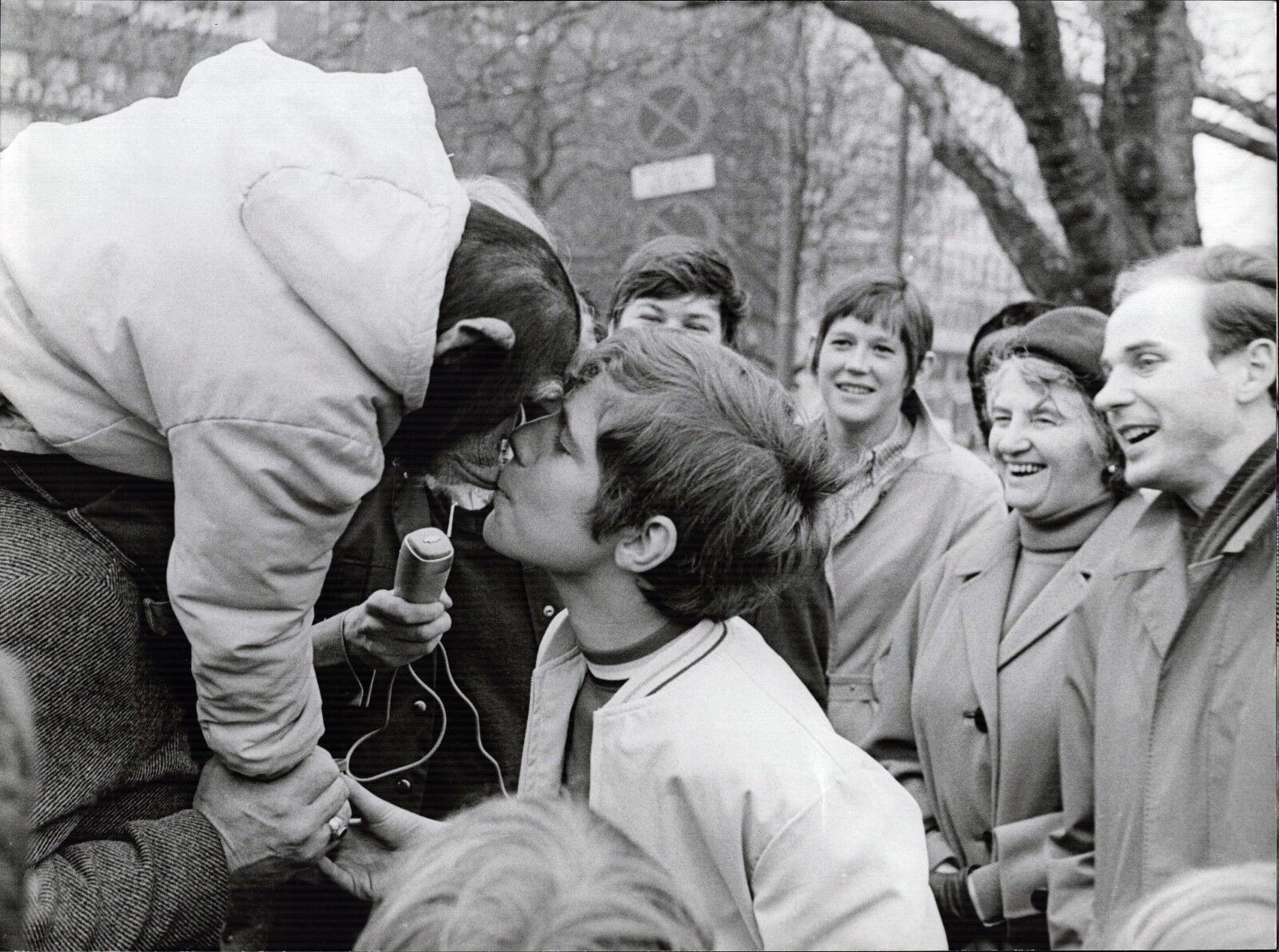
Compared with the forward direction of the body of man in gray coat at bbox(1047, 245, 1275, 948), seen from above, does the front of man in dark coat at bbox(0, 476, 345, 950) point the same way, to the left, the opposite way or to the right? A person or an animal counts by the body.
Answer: the opposite way

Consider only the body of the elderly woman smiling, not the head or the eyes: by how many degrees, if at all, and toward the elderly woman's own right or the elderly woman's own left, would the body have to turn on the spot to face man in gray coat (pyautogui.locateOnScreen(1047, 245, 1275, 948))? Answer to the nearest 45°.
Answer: approximately 45° to the elderly woman's own left

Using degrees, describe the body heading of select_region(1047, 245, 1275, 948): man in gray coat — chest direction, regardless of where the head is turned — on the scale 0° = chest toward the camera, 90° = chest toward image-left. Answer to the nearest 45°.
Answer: approximately 45°

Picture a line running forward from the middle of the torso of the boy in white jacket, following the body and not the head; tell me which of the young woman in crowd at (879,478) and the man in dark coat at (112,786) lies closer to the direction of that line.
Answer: the man in dark coat

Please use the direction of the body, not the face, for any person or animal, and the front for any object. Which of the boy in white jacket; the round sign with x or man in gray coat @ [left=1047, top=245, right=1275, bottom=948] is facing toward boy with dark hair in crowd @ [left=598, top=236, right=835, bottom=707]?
the round sign with x

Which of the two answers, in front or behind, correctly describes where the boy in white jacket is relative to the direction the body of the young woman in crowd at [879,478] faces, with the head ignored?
in front

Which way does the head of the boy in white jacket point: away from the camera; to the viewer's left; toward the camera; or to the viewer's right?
to the viewer's left

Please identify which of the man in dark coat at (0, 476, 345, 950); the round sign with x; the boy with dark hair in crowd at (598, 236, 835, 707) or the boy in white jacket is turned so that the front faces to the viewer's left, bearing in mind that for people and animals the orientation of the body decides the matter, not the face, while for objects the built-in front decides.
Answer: the boy in white jacket

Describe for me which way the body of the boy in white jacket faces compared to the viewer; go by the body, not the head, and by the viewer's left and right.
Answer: facing to the left of the viewer

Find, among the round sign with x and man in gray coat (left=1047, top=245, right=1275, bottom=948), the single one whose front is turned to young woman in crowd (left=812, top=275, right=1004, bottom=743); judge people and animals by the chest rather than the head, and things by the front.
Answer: the round sign with x

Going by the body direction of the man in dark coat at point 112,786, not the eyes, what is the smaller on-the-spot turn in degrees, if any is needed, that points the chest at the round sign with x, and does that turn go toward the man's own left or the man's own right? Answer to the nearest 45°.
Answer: approximately 45° to the man's own left

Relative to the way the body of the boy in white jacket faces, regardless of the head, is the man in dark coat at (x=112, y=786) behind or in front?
in front

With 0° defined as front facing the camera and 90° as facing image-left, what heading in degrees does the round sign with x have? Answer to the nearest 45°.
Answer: approximately 0°
